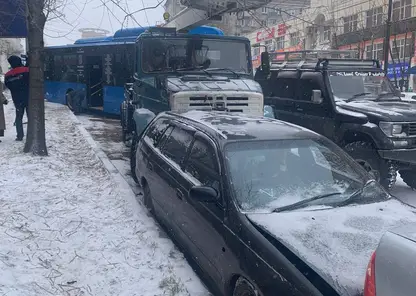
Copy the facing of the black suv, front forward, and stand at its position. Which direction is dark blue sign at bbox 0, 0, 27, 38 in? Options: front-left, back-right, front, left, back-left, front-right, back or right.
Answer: back-right

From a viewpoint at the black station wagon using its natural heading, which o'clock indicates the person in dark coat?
The person in dark coat is roughly at 6 o'clock from the black station wagon.

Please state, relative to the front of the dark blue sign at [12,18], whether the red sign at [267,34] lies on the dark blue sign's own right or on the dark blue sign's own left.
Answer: on the dark blue sign's own left

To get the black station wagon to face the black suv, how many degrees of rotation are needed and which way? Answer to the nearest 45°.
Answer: approximately 135° to its left

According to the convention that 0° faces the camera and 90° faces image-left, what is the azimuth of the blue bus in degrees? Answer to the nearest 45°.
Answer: approximately 315°

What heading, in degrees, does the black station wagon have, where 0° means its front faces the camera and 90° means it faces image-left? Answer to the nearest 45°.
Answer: approximately 315°

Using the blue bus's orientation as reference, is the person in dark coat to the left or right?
on its right

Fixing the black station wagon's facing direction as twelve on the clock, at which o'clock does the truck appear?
The truck is roughly at 7 o'clock from the black station wagon.
